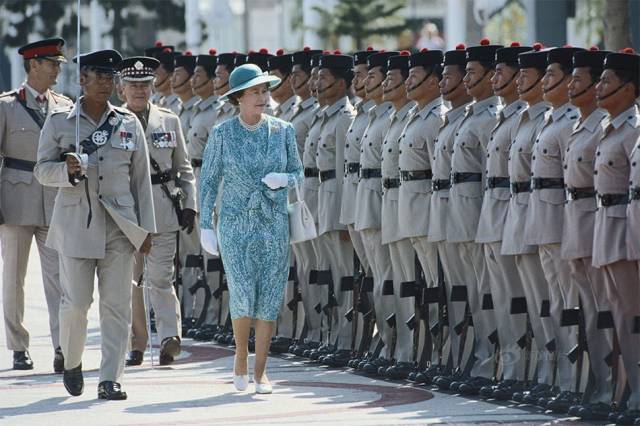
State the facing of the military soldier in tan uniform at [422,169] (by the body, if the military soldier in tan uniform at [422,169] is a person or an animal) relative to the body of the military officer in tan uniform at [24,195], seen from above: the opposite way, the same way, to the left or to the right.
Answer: to the right

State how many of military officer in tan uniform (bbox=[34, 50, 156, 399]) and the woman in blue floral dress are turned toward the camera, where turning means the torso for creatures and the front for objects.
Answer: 2

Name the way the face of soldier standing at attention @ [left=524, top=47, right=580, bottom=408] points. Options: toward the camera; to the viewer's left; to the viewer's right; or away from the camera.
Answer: to the viewer's left

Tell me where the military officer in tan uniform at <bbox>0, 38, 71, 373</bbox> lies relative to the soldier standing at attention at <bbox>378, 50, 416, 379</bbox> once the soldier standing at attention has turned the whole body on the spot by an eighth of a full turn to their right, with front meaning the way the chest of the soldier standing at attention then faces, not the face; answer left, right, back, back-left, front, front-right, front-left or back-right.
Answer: front

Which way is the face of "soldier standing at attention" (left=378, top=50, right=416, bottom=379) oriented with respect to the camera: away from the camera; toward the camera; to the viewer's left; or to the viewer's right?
to the viewer's left

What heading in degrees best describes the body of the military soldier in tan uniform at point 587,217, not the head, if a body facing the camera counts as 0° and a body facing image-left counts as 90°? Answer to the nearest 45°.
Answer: approximately 45°

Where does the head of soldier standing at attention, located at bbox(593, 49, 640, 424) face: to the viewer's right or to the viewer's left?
to the viewer's left

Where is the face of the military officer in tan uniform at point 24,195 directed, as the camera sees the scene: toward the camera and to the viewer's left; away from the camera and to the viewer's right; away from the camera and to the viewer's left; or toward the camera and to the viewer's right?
toward the camera and to the viewer's right

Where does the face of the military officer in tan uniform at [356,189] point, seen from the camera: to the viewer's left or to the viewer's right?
to the viewer's left

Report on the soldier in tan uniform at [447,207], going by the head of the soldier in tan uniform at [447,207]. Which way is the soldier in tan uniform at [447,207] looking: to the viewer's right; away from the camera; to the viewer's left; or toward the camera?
to the viewer's left

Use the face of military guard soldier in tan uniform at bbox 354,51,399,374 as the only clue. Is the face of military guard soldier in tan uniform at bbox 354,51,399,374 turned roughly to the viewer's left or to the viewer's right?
to the viewer's left

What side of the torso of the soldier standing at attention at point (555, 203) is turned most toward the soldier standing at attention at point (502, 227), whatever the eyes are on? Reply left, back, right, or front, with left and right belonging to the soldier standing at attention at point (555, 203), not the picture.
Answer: right

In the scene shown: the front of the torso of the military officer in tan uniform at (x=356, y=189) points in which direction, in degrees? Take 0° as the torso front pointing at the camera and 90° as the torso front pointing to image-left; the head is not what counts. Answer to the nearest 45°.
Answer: approximately 45°
